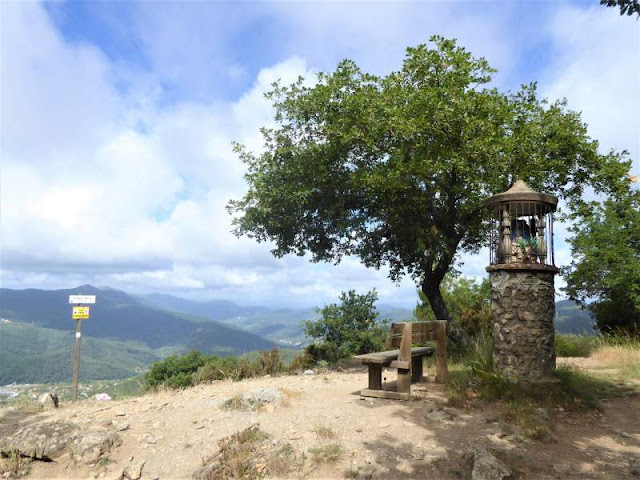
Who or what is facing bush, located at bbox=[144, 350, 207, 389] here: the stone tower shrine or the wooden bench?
the wooden bench

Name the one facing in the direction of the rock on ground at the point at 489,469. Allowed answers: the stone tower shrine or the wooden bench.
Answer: the stone tower shrine

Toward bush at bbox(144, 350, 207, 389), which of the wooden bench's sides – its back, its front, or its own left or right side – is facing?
front

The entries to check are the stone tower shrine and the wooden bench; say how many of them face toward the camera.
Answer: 1

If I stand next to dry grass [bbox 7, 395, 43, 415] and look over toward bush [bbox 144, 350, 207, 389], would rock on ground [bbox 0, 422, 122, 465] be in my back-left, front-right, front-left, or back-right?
back-right

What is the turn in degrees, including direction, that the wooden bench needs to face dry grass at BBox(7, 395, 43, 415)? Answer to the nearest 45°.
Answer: approximately 45° to its left

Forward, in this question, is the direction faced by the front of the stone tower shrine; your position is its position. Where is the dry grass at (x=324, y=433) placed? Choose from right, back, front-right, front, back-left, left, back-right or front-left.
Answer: front-right

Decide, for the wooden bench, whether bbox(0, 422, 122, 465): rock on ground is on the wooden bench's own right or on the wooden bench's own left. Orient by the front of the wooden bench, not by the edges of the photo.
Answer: on the wooden bench's own left

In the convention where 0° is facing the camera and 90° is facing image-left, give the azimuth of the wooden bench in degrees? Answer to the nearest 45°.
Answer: approximately 135°

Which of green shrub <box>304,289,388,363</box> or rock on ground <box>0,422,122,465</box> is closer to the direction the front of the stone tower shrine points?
the rock on ground
